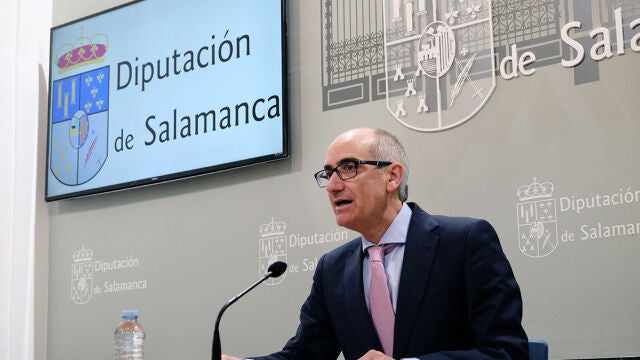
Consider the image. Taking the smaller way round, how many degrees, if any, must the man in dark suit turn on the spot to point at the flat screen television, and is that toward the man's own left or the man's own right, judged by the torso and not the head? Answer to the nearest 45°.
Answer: approximately 90° to the man's own right

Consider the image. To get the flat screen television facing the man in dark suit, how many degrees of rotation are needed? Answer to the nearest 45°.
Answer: approximately 45° to its left

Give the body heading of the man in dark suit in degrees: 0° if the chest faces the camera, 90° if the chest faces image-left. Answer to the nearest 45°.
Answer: approximately 45°

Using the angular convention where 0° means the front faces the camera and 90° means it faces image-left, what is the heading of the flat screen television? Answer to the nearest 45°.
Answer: approximately 45°
